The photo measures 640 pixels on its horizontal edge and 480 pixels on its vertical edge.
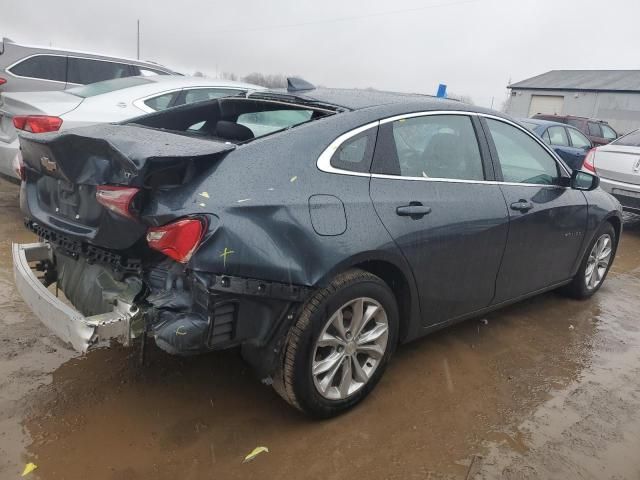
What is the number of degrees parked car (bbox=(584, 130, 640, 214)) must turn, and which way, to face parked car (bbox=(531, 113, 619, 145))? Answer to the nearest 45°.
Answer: approximately 45° to its left

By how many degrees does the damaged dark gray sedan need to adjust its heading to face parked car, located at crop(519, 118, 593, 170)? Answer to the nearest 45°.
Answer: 0° — it already faces it

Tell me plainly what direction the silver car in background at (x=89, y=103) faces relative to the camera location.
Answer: facing away from the viewer and to the right of the viewer

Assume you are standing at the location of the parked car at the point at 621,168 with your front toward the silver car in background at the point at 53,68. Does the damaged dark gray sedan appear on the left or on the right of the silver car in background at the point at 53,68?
left

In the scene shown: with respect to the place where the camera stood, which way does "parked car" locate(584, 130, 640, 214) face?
facing away from the viewer and to the right of the viewer

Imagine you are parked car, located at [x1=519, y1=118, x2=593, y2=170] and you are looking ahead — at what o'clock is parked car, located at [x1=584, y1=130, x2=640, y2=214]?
parked car, located at [x1=584, y1=130, x2=640, y2=214] is roughly at 4 o'clock from parked car, located at [x1=519, y1=118, x2=593, y2=170].

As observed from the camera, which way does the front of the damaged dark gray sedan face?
facing away from the viewer and to the right of the viewer

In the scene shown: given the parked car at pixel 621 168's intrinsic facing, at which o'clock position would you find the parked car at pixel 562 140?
the parked car at pixel 562 140 is roughly at 10 o'clock from the parked car at pixel 621 168.
